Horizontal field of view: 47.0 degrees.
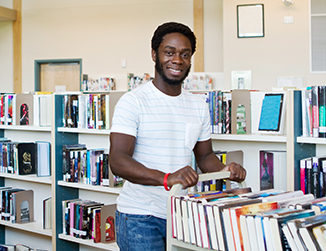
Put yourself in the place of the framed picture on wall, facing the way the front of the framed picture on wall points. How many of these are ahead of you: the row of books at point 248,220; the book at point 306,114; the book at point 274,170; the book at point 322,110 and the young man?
5

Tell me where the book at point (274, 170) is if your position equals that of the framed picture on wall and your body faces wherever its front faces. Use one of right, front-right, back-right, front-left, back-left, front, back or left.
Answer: front

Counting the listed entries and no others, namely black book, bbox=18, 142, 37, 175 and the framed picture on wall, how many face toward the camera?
2

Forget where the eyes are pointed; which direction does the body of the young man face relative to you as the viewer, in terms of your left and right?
facing the viewer and to the right of the viewer

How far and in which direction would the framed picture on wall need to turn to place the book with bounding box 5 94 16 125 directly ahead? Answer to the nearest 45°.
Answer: approximately 45° to its right

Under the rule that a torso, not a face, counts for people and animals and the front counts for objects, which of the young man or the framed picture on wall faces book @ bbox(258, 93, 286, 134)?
the framed picture on wall

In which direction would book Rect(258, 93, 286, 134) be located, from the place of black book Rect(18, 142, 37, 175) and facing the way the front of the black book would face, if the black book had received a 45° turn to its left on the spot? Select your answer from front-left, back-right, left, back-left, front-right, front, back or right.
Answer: front

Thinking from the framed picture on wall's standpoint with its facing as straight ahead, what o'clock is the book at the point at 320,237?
The book is roughly at 12 o'clock from the framed picture on wall.

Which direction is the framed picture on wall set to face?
toward the camera

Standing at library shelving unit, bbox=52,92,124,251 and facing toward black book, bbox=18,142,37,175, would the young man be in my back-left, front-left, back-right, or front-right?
back-left

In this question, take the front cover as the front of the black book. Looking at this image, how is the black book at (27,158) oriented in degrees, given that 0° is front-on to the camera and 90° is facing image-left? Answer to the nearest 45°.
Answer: approximately 0°
